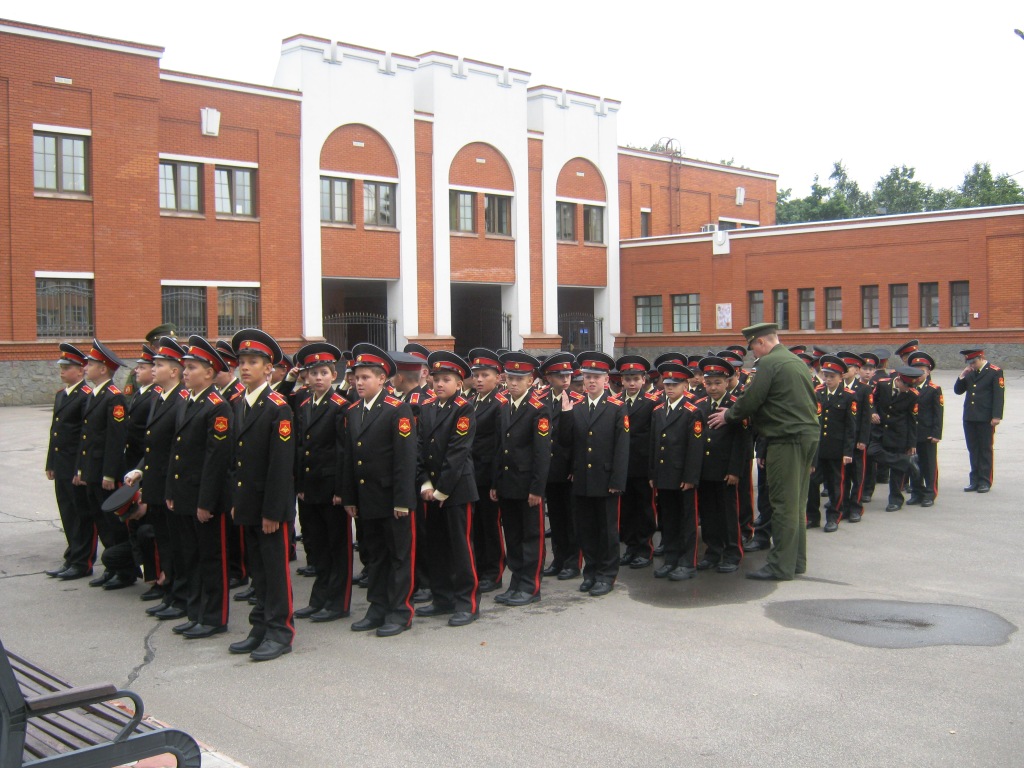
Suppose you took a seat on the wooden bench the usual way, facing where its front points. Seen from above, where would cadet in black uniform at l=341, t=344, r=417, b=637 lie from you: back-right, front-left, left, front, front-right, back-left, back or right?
front

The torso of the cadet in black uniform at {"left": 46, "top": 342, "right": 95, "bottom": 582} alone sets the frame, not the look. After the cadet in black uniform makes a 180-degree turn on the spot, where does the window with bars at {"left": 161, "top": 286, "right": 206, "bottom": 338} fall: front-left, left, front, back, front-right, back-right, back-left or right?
front-left

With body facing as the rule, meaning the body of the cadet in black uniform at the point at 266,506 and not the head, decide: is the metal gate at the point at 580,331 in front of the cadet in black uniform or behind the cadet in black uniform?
behind

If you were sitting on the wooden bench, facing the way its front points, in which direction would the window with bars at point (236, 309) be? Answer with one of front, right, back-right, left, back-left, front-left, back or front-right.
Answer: front-left

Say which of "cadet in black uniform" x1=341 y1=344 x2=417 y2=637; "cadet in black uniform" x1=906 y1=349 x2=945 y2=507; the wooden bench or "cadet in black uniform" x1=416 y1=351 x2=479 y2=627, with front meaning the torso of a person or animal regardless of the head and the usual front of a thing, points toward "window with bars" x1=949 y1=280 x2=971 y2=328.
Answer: the wooden bench

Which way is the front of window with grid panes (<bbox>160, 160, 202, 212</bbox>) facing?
toward the camera

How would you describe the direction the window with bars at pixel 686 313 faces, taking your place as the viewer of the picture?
facing the viewer

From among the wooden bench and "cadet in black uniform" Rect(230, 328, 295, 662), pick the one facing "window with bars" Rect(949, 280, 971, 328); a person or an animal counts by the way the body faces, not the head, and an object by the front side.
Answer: the wooden bench

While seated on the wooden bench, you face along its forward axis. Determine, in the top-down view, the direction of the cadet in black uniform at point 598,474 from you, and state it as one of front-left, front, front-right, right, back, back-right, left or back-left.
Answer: front

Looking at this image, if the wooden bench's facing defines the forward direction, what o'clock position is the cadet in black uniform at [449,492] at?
The cadet in black uniform is roughly at 12 o'clock from the wooden bench.

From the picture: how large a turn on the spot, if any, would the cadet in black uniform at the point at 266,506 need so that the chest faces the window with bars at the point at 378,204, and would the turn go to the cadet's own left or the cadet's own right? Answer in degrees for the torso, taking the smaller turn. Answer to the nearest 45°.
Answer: approximately 135° to the cadet's own right

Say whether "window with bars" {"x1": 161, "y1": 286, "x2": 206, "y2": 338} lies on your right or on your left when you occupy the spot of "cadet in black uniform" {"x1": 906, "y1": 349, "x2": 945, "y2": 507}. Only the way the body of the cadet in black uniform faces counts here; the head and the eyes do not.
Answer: on your right

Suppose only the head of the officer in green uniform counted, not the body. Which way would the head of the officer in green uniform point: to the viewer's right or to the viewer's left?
to the viewer's left

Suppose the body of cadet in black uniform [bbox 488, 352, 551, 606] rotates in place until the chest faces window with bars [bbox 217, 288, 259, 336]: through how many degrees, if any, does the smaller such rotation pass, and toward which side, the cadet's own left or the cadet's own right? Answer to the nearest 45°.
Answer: approximately 135° to the cadet's own right

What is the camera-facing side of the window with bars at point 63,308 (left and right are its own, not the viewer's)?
front

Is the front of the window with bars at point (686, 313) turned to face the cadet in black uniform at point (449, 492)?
yes

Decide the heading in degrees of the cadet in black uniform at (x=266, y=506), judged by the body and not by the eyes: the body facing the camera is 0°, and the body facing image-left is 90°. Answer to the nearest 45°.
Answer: approximately 45°

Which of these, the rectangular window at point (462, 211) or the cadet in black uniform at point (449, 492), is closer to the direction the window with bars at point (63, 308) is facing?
the cadet in black uniform

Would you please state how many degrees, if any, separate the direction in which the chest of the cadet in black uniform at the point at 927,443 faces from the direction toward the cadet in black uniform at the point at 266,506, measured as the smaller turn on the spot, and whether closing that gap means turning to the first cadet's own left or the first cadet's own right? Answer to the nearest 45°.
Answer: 0° — they already face them

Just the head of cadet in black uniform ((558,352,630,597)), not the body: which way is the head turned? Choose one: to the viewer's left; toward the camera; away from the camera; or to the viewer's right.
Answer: toward the camera

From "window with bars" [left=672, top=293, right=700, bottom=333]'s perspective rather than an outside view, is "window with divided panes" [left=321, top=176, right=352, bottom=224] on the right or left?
on its right
